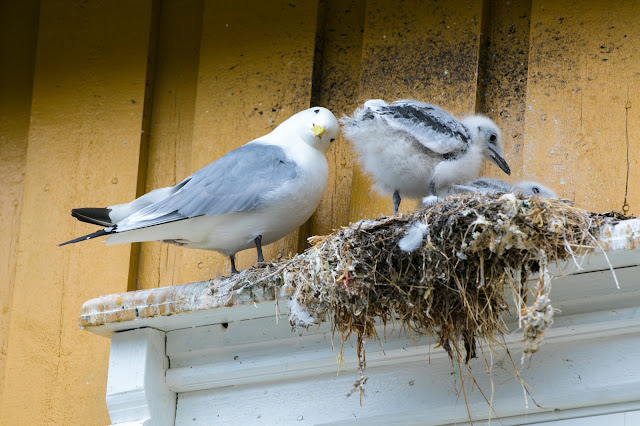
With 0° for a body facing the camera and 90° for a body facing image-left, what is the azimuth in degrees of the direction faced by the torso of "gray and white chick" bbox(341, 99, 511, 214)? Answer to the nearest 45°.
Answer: approximately 270°

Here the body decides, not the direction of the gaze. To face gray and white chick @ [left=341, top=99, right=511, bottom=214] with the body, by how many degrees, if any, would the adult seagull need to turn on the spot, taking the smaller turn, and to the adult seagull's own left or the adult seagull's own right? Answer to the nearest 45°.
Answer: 0° — it already faces it

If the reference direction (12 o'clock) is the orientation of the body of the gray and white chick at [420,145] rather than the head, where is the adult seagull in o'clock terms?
The adult seagull is roughly at 6 o'clock from the gray and white chick.

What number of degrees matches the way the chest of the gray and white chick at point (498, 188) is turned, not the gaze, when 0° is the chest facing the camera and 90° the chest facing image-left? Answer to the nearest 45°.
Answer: approximately 270°

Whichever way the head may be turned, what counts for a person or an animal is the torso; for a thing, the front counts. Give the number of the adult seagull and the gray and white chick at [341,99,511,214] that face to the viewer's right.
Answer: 2

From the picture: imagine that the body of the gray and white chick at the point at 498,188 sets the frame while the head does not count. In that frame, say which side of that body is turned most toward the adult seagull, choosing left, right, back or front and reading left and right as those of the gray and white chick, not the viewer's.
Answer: back

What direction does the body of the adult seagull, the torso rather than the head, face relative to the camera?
to the viewer's right
